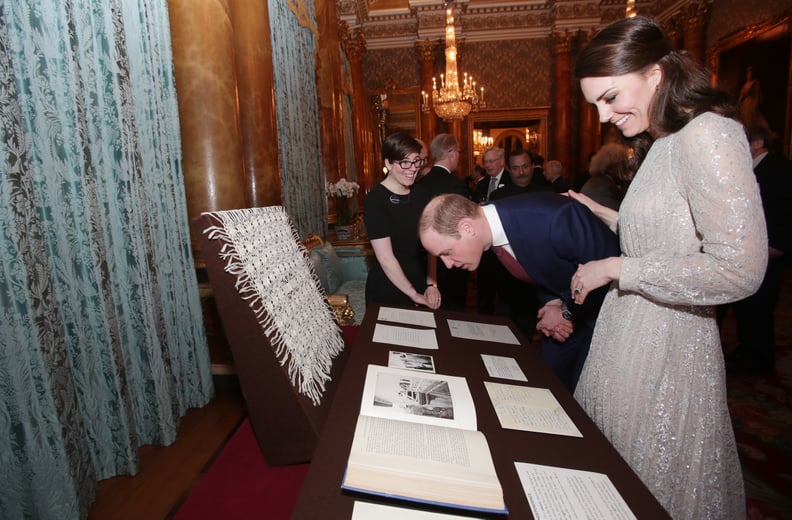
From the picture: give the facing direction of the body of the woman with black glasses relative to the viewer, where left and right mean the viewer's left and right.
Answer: facing the viewer and to the right of the viewer

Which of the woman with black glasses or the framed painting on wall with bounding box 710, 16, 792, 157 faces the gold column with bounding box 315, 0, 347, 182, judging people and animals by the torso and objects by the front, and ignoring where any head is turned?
the framed painting on wall

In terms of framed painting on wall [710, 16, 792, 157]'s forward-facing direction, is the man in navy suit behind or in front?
in front

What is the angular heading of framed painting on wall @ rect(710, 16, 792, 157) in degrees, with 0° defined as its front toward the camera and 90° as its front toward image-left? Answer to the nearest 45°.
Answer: approximately 45°

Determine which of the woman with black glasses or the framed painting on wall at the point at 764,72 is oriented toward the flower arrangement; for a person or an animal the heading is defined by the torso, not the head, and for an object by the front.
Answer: the framed painting on wall

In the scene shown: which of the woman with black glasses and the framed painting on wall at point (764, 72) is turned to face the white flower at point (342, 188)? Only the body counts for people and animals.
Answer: the framed painting on wall

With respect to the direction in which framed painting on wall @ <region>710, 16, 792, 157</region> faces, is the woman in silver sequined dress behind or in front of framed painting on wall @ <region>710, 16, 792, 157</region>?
in front

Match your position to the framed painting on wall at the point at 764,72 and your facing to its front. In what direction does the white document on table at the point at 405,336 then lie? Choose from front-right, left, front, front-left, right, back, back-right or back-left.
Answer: front-left
